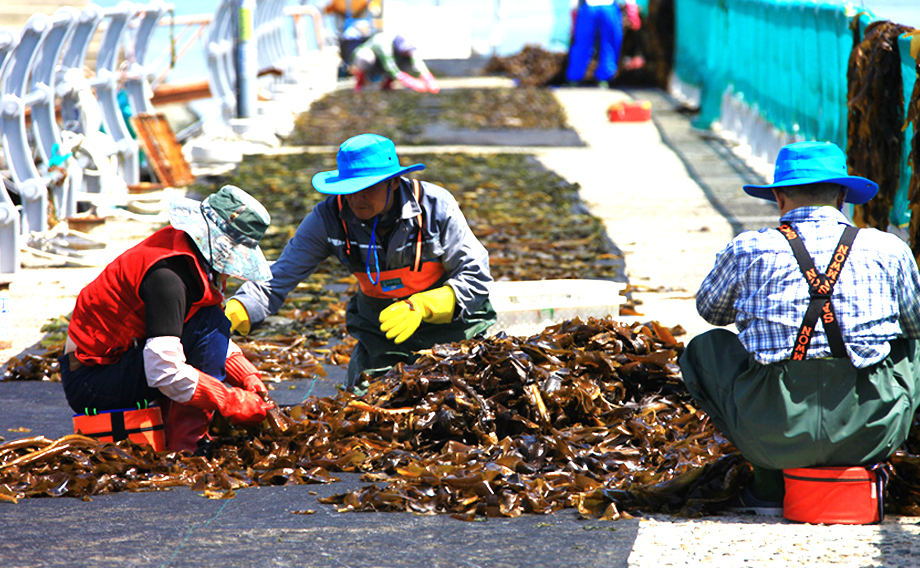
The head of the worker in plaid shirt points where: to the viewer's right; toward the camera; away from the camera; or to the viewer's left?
away from the camera

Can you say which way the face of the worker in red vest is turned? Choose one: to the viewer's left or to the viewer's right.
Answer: to the viewer's right

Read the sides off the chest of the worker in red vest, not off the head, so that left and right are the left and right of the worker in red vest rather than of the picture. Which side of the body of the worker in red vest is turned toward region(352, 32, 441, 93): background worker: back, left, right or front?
left

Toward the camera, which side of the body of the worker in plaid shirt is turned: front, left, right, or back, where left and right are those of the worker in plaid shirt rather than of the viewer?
back

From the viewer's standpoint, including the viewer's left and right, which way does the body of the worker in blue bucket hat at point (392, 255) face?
facing the viewer and to the left of the viewer

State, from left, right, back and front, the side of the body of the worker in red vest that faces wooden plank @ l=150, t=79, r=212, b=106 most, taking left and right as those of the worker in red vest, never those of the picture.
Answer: left

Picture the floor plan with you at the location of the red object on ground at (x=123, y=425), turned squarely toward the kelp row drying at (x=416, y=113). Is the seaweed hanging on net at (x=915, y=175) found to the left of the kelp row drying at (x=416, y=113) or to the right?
right

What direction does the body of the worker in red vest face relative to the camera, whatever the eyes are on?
to the viewer's right

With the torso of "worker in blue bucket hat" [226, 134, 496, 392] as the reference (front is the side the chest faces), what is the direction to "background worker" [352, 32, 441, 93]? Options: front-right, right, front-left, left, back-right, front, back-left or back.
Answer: back-right
